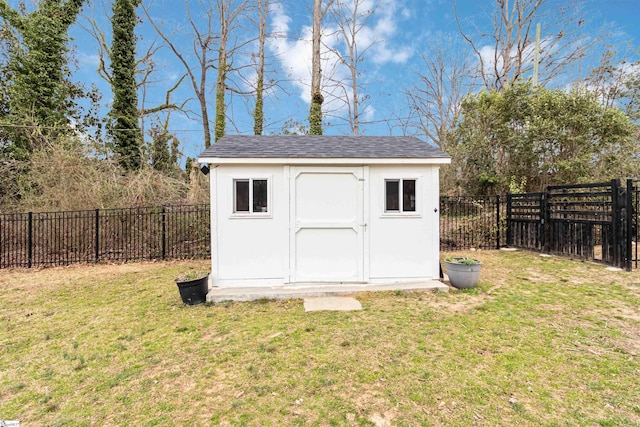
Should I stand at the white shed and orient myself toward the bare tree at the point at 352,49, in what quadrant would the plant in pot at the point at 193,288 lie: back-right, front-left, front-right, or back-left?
back-left

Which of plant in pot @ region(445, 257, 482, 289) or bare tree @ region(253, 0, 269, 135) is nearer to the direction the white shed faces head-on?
the plant in pot

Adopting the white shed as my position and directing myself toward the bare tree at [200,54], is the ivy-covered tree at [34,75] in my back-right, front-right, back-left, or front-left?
front-left

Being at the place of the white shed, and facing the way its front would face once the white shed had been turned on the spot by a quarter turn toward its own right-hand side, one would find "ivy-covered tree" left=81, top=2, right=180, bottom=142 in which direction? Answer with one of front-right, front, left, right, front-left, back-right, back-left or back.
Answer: front-right

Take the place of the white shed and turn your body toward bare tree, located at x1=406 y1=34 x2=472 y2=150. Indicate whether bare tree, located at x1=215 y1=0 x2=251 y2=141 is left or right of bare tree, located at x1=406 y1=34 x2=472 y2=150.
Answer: left

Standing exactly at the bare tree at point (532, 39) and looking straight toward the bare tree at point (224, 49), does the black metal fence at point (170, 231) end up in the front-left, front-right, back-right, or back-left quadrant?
front-left

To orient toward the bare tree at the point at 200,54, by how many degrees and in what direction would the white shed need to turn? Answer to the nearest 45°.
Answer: approximately 135° to its right

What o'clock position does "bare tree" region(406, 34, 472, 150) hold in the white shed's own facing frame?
The bare tree is roughly at 7 o'clock from the white shed.

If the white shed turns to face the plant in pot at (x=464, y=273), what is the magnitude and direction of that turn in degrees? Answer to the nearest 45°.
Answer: approximately 90° to its left

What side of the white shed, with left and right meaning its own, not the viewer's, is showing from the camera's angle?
front

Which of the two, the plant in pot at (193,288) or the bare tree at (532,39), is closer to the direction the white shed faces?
the plant in pot

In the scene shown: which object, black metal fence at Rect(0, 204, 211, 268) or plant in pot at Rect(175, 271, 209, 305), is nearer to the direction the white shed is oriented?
the plant in pot

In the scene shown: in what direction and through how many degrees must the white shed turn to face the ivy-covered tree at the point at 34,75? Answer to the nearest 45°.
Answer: approximately 135° to its right
